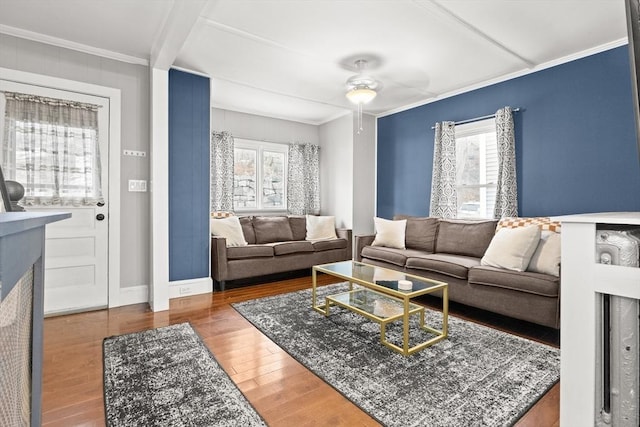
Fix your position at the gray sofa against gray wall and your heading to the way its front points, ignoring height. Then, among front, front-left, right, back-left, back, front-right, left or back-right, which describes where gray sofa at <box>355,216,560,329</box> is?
front

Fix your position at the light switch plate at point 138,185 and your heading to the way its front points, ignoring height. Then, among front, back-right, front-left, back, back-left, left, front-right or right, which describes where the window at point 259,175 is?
back-left

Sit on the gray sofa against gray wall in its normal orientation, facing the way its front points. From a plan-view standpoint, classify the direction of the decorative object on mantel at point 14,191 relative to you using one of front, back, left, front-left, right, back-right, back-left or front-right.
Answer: front-right

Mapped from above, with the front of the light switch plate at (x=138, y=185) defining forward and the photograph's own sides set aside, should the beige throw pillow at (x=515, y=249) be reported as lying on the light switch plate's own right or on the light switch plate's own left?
on the light switch plate's own left

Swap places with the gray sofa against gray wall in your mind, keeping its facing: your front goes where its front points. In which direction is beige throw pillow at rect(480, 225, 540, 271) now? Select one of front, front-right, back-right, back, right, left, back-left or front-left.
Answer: front

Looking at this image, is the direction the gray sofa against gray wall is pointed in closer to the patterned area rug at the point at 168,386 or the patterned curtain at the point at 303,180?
the patterned area rug

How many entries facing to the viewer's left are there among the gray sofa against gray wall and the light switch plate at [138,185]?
0

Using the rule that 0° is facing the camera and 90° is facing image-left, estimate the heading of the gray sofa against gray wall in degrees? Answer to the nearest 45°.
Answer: approximately 315°

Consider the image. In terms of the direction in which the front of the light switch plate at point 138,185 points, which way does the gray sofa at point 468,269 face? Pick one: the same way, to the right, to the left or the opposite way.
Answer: to the right

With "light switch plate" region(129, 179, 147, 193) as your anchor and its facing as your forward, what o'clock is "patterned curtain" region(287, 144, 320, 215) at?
The patterned curtain is roughly at 8 o'clock from the light switch plate.

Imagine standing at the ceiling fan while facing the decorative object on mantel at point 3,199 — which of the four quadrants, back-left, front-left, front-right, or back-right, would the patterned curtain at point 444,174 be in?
back-left

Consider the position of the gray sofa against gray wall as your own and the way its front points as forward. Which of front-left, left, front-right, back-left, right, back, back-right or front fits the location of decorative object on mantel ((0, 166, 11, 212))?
front-right

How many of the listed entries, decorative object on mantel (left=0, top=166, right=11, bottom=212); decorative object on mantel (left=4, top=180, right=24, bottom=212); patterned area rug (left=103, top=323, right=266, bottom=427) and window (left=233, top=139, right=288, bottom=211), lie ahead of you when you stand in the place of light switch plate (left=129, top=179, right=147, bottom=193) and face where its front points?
3

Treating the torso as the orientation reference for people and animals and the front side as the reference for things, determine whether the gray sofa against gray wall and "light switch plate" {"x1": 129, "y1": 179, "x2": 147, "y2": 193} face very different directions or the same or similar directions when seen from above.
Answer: same or similar directions

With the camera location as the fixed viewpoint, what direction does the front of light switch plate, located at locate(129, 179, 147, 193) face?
facing the viewer

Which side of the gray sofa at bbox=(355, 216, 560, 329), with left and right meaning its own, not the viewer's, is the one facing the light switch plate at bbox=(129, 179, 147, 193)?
front

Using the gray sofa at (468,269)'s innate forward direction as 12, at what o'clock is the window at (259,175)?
The window is roughly at 2 o'clock from the gray sofa.

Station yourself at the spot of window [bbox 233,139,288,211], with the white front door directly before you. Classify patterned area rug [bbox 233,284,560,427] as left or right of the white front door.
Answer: left
